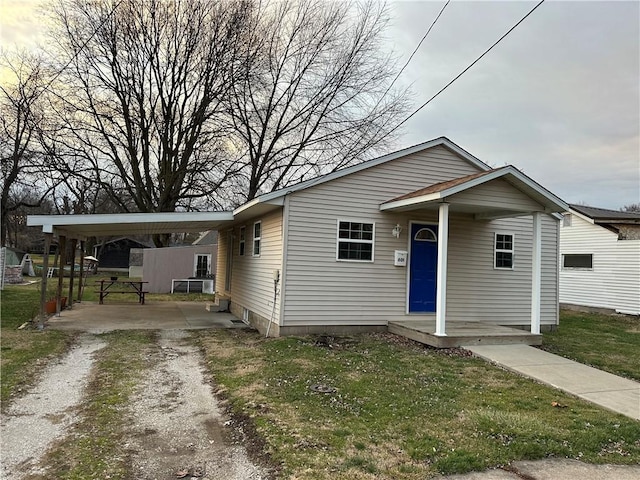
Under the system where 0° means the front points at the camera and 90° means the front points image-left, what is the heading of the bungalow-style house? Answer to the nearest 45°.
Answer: approximately 315°

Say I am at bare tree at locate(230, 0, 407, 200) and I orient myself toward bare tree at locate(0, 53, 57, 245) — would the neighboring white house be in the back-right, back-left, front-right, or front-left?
back-left

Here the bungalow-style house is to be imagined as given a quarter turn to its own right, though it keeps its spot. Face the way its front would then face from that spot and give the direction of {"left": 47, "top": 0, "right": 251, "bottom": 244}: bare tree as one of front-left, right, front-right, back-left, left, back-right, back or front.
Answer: right

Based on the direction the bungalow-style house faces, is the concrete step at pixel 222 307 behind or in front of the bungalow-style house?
behind

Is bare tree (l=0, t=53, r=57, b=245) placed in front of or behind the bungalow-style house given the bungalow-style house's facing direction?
behind

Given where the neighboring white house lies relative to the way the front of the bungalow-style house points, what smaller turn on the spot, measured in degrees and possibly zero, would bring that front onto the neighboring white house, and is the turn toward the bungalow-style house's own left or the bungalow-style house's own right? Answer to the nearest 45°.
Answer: approximately 90° to the bungalow-style house's own left

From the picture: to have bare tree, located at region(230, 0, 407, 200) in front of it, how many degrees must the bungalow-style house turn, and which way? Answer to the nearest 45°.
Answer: approximately 135° to its left

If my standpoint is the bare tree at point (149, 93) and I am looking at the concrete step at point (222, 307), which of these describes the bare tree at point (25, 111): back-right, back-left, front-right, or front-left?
back-right
